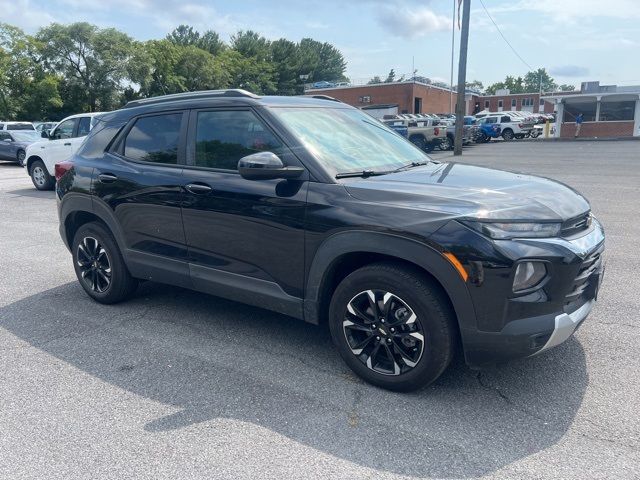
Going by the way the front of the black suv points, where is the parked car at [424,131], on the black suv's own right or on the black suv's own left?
on the black suv's own left

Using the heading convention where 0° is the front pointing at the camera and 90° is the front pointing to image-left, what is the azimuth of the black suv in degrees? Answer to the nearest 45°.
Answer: approximately 315°

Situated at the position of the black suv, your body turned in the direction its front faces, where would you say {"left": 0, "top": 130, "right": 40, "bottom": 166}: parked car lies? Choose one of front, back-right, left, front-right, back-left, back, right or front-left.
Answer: back

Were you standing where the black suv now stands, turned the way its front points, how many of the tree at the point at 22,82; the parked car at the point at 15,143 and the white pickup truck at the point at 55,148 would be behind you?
3

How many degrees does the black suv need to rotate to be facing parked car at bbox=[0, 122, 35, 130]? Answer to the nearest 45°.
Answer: approximately 180°

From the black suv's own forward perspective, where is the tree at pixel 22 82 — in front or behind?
behind

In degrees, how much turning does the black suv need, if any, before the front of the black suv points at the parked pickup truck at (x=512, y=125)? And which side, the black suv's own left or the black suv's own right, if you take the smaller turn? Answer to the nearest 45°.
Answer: approximately 135° to the black suv's own left

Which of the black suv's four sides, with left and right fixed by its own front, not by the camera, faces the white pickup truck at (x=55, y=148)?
back

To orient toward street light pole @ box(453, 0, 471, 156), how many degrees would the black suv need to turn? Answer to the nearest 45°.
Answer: approximately 135° to its left
